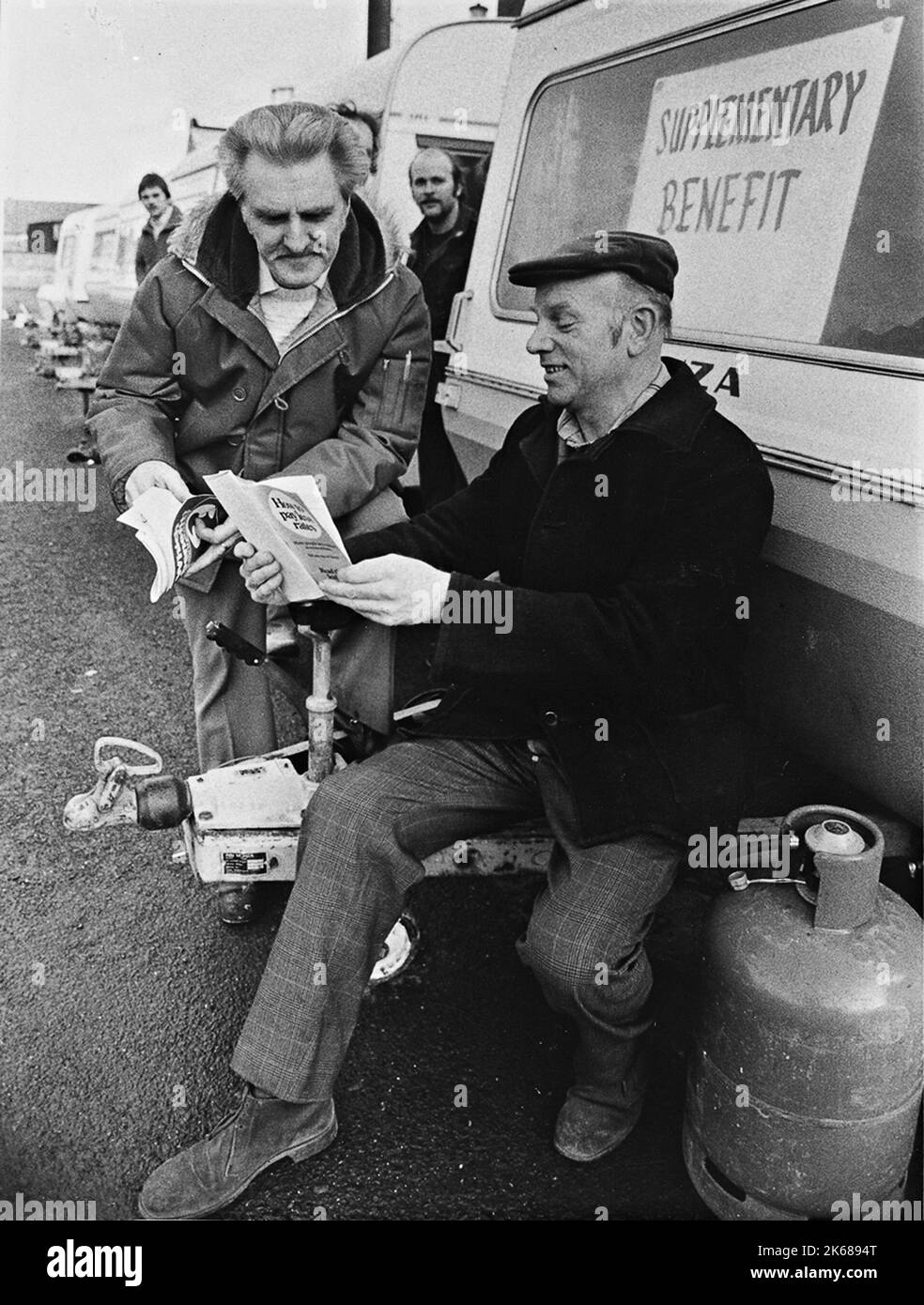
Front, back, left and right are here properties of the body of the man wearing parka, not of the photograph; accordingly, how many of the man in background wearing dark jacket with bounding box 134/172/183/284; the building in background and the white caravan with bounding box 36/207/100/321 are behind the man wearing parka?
3

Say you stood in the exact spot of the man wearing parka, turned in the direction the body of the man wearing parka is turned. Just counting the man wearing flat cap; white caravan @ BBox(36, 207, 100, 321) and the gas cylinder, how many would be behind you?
1

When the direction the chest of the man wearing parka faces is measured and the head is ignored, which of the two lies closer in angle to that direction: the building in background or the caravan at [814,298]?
the caravan

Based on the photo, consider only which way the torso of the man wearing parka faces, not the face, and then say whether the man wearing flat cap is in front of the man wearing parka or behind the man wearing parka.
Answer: in front

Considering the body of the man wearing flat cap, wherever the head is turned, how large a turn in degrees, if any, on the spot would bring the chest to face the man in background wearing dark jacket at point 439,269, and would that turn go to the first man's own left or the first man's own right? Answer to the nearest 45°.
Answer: approximately 135° to the first man's own right

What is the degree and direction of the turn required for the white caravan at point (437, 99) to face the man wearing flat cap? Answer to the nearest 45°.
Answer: approximately 45° to its left

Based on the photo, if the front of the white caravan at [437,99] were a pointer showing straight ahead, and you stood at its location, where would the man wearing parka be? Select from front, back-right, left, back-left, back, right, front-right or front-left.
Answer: front-left

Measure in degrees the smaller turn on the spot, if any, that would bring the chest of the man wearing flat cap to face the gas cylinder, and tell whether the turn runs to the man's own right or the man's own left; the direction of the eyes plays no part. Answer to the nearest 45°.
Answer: approximately 90° to the man's own left

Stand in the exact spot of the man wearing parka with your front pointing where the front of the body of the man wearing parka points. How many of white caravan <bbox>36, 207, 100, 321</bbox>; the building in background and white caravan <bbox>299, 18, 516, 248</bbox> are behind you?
3

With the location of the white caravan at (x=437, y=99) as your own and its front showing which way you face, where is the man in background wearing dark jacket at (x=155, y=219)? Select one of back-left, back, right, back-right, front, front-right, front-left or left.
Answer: right

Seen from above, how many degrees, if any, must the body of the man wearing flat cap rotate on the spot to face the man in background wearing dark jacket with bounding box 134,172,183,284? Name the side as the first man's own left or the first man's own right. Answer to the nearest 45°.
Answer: approximately 90° to the first man's own right

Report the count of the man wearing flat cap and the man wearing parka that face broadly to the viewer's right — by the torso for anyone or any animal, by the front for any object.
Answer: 0

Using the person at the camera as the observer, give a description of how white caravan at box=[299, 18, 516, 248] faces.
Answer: facing the viewer and to the left of the viewer

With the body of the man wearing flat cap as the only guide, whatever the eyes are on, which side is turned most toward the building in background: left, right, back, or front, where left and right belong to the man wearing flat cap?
right

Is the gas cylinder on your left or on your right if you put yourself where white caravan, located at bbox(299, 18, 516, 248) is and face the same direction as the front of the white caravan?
on your left

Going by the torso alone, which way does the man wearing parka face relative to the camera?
toward the camera

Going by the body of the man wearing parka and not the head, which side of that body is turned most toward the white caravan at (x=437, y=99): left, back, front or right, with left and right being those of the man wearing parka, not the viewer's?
back

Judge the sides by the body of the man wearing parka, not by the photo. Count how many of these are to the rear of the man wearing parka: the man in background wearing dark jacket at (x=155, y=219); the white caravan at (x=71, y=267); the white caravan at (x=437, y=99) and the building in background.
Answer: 4

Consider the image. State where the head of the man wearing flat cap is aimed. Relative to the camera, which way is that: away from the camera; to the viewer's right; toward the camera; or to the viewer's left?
to the viewer's left

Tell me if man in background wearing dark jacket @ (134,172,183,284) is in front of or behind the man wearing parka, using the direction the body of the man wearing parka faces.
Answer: behind
